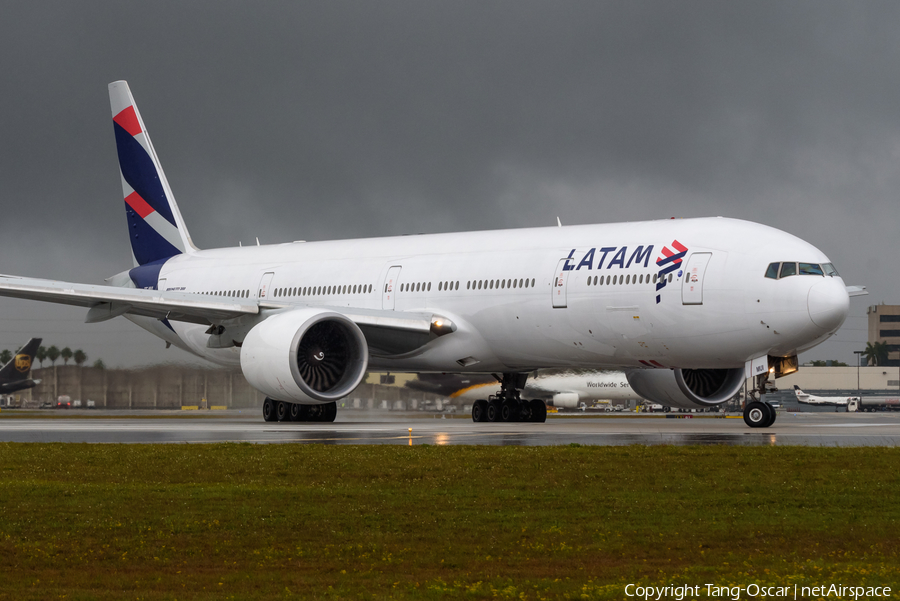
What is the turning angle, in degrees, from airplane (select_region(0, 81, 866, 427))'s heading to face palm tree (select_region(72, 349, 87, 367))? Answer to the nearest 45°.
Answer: approximately 180°

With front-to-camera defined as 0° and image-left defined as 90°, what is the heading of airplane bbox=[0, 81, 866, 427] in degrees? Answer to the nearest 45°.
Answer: approximately 315°
